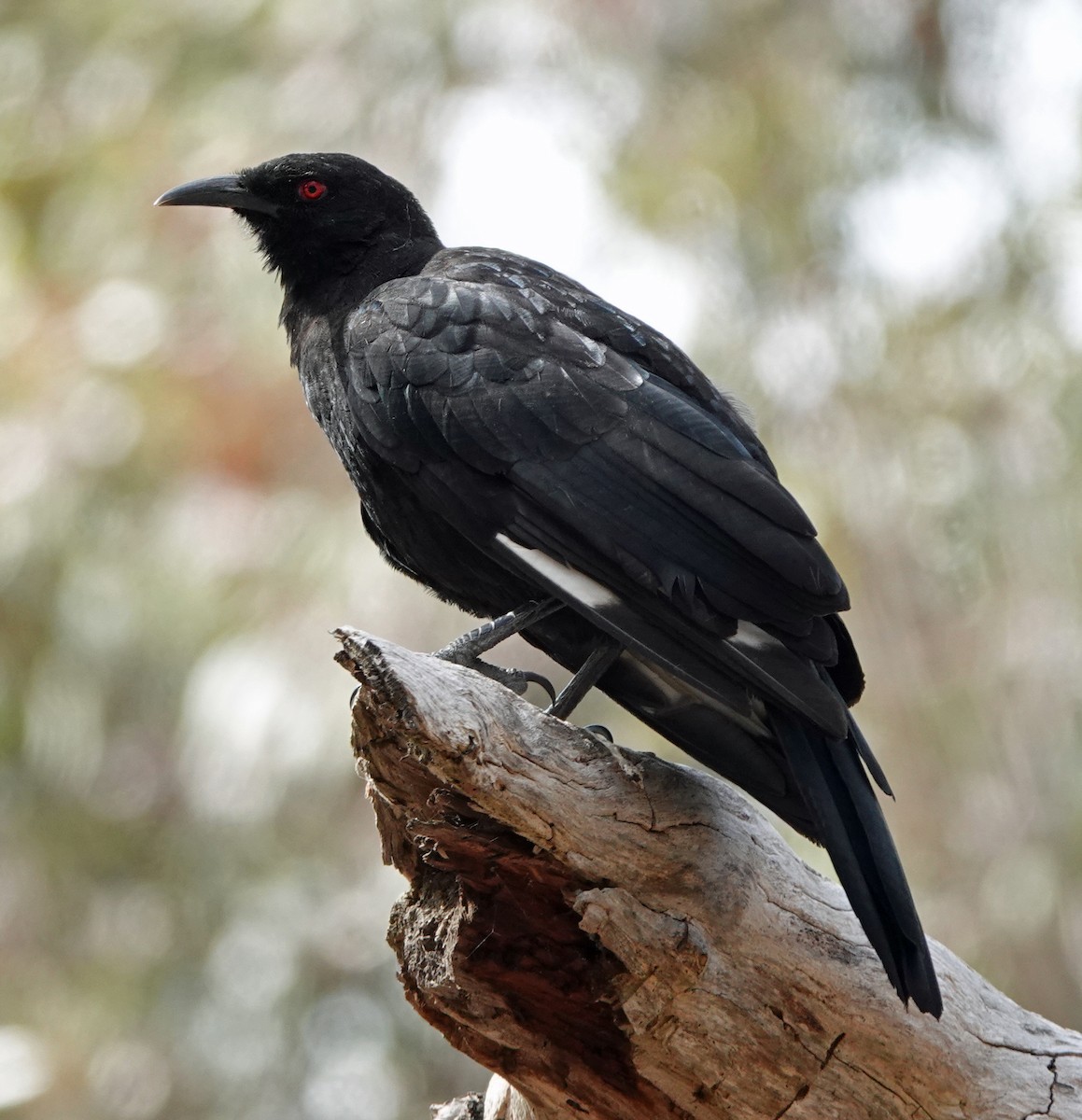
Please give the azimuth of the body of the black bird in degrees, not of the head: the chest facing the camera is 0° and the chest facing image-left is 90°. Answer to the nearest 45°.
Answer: approximately 90°
